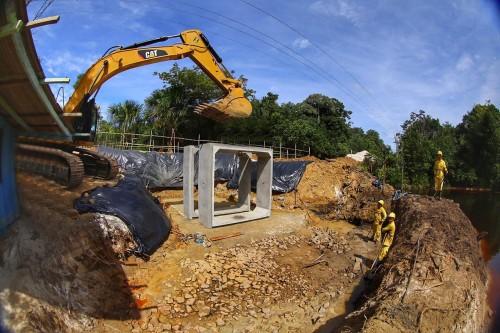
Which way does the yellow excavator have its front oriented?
to the viewer's right

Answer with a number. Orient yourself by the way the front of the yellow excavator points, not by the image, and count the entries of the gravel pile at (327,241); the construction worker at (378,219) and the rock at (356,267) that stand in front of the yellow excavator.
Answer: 3

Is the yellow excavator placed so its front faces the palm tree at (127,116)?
no

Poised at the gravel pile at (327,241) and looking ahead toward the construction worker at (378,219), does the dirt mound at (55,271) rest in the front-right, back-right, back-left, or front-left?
back-right

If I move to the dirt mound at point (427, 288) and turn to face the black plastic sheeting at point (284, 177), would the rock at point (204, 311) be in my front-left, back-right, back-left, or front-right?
front-left

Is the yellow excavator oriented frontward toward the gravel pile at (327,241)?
yes

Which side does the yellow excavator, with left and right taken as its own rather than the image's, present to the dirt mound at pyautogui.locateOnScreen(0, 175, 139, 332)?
right

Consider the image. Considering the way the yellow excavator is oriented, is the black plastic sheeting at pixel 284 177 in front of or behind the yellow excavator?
in front

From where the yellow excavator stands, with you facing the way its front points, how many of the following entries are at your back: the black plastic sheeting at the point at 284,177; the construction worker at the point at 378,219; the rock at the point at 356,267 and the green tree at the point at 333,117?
0

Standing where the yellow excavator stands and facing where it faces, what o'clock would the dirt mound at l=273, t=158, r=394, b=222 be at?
The dirt mound is roughly at 11 o'clock from the yellow excavator.

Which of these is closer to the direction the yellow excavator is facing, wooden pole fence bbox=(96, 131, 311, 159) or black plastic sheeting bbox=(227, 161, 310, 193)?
the black plastic sheeting

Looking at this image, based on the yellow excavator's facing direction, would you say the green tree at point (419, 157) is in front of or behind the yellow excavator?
in front

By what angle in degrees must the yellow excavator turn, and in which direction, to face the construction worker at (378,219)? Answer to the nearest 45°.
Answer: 0° — it already faces them

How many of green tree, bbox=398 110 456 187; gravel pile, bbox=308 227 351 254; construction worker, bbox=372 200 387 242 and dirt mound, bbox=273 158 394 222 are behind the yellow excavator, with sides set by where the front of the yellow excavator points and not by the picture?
0
